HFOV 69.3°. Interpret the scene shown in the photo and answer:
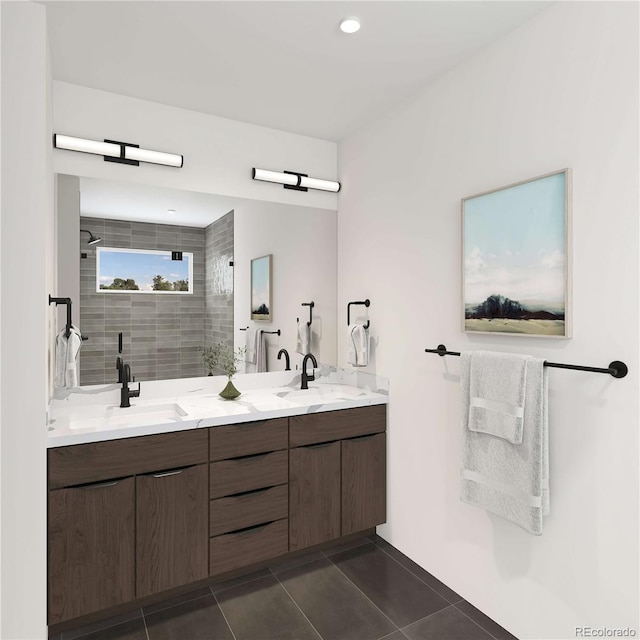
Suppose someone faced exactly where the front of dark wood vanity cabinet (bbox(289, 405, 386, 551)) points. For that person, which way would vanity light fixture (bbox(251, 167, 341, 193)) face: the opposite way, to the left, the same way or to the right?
the same way

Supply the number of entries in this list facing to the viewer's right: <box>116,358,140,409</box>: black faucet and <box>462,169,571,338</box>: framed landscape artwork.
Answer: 0

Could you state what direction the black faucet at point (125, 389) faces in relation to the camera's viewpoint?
facing the viewer

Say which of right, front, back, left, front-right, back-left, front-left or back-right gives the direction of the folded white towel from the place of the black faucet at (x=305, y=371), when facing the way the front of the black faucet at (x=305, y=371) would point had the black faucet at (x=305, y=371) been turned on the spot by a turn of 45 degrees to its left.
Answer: front-right

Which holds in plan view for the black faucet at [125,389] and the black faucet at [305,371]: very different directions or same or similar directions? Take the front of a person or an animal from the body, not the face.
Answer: same or similar directions

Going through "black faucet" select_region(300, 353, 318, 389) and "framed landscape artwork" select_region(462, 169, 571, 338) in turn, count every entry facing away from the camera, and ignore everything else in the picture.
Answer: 0

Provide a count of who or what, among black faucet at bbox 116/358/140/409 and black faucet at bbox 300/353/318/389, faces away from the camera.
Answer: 0

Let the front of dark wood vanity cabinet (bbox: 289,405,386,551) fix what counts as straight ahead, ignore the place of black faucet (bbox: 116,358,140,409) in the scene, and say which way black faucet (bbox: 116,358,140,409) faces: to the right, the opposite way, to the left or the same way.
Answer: the same way

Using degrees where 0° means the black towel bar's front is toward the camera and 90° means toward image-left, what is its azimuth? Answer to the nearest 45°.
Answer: approximately 45°

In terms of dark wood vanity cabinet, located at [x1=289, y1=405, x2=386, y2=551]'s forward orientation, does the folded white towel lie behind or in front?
in front

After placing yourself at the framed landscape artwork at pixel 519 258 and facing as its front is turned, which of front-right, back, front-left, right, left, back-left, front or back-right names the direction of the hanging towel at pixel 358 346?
right

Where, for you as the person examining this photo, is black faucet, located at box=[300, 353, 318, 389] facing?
facing the viewer and to the right of the viewer
